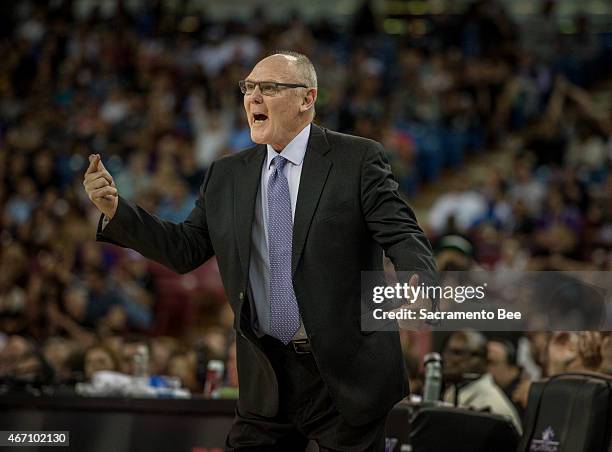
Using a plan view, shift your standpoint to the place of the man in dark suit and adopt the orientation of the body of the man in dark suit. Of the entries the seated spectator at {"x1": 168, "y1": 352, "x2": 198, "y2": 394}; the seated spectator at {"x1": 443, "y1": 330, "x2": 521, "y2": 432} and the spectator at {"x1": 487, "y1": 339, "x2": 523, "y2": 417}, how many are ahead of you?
0

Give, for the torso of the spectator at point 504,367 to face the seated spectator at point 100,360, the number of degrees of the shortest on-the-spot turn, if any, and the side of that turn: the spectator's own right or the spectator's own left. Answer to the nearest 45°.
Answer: approximately 45° to the spectator's own right

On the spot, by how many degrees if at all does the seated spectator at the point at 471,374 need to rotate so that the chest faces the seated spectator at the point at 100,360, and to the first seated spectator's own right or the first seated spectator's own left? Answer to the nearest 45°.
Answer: approximately 90° to the first seated spectator's own right

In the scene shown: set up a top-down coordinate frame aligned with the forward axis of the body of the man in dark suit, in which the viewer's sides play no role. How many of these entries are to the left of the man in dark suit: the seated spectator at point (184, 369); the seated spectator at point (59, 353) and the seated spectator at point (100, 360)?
0

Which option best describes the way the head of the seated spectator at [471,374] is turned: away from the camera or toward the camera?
toward the camera

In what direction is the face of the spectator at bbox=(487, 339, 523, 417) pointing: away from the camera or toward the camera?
toward the camera

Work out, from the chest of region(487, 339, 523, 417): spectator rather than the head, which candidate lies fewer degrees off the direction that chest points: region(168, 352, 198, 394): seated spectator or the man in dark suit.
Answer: the man in dark suit

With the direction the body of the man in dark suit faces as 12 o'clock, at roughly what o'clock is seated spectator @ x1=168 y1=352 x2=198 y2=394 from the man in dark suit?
The seated spectator is roughly at 4 o'clock from the man in dark suit.

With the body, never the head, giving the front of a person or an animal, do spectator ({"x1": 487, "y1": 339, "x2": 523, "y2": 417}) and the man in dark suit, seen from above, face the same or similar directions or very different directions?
same or similar directions

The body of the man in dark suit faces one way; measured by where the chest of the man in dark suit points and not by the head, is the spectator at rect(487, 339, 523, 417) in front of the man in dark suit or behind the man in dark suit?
behind

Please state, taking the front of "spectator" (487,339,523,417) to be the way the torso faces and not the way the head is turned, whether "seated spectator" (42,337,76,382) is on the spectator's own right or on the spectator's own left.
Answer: on the spectator's own right

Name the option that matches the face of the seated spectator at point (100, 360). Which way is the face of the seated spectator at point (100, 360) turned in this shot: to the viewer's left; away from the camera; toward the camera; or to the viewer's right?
toward the camera

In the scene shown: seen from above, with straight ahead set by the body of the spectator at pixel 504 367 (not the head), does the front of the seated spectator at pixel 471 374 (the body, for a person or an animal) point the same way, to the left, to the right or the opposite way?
the same way

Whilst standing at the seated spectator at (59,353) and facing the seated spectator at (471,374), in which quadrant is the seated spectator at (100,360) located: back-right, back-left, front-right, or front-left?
front-right

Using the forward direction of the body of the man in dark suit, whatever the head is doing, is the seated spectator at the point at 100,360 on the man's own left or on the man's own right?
on the man's own right

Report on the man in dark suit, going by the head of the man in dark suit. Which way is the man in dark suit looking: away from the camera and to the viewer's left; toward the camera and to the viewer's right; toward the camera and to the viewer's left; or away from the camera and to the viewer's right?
toward the camera and to the viewer's left

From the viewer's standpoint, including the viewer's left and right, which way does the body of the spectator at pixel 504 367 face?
facing the viewer and to the left of the viewer
